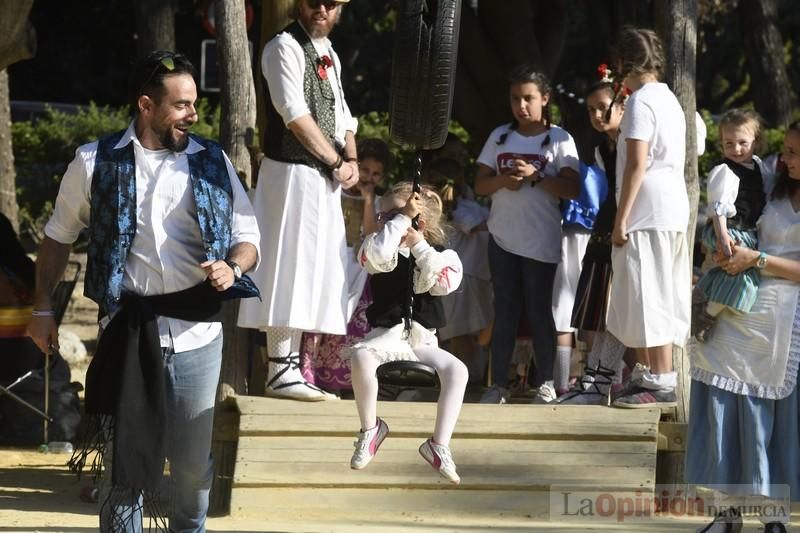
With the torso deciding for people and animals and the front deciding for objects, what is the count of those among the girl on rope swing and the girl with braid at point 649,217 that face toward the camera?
1

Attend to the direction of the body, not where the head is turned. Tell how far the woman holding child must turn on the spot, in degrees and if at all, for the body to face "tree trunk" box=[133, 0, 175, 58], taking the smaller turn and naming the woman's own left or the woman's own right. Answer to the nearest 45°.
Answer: approximately 90° to the woman's own right

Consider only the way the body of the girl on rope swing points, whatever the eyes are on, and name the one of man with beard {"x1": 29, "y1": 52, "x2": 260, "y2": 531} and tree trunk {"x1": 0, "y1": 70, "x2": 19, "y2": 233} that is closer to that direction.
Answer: the man with beard

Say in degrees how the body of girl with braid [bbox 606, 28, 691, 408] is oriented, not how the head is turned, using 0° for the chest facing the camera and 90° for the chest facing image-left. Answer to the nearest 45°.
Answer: approximately 135°

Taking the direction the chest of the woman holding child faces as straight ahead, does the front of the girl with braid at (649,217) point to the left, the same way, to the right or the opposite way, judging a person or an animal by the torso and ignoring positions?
to the right

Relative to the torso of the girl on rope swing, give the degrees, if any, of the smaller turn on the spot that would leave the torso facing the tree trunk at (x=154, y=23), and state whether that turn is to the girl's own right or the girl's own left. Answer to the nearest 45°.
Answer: approximately 180°

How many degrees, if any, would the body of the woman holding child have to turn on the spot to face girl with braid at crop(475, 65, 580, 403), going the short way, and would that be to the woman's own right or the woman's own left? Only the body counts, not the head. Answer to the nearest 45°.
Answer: approximately 90° to the woman's own right

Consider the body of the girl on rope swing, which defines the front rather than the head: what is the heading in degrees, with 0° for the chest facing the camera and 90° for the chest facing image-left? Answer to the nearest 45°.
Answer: approximately 0°
